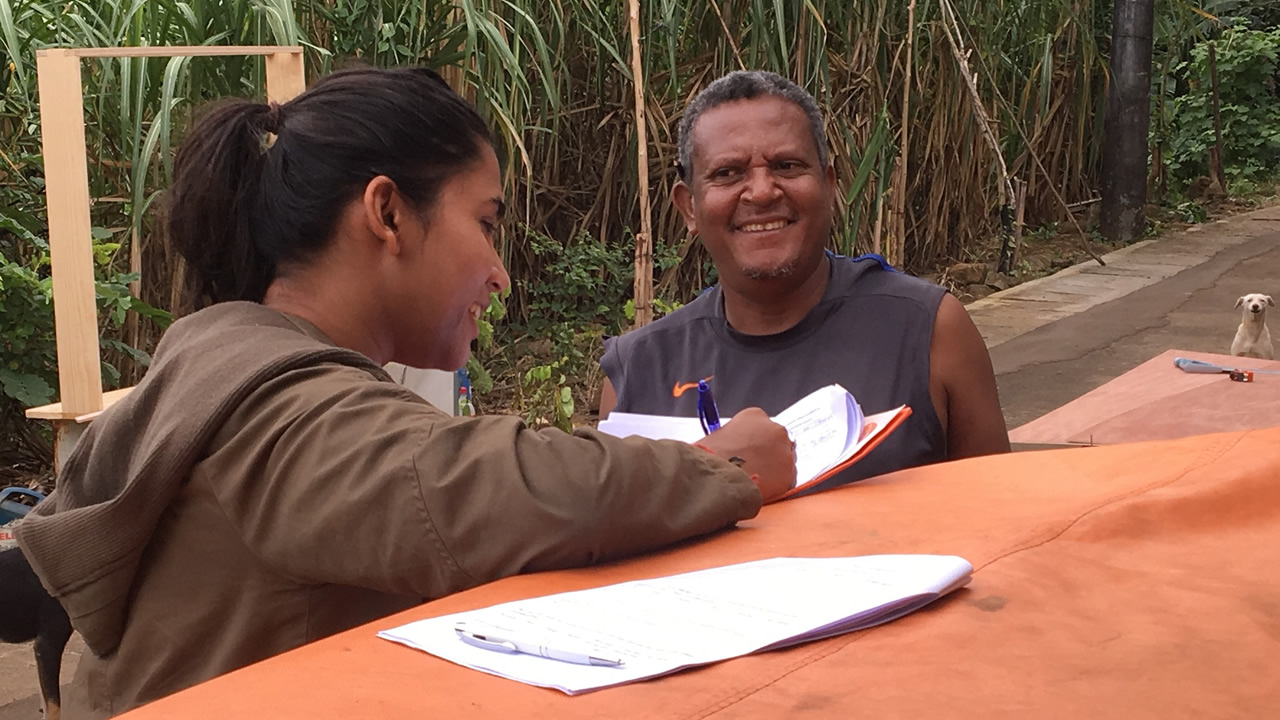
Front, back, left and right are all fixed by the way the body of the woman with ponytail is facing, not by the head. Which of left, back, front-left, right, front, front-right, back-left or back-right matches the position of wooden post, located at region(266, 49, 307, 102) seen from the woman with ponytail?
front-left

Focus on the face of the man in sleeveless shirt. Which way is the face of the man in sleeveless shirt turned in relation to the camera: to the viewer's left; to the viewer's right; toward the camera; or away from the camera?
toward the camera

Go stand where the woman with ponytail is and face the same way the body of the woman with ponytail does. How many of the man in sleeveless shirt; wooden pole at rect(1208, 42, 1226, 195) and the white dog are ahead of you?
3

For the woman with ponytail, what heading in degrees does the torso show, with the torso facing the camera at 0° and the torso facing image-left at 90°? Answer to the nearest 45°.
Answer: approximately 225°

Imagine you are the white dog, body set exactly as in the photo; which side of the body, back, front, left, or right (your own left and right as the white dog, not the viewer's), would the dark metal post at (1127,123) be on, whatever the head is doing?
back

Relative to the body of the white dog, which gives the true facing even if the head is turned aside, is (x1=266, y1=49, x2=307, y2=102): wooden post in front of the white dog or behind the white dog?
in front

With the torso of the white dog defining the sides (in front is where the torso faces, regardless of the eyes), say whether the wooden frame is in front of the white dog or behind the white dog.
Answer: in front

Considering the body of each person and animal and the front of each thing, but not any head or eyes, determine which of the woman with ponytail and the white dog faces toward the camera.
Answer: the white dog

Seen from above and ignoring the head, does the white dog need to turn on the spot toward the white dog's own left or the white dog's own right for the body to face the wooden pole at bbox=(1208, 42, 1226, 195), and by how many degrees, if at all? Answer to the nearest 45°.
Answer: approximately 180°

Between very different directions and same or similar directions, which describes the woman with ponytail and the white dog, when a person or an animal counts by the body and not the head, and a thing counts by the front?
very different directions

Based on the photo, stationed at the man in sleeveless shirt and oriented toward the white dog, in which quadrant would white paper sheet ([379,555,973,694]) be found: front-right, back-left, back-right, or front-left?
back-right

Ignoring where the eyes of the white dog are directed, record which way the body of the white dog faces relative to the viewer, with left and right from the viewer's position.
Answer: facing the viewer

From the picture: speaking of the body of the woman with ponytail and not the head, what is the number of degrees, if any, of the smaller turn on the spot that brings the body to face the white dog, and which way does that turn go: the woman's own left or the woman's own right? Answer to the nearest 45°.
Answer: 0° — they already face it

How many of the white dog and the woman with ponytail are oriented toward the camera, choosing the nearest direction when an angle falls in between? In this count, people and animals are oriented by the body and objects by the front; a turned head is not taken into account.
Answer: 1

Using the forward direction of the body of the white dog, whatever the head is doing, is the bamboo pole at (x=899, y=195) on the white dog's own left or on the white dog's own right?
on the white dog's own right

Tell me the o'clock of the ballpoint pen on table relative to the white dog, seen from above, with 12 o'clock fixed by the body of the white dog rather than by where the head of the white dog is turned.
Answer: The ballpoint pen on table is roughly at 12 o'clock from the white dog.
